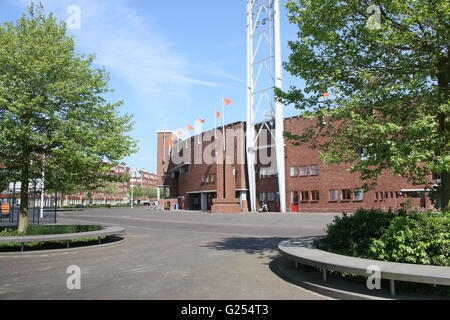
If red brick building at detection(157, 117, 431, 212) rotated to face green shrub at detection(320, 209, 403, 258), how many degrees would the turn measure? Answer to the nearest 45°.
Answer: approximately 45° to its left

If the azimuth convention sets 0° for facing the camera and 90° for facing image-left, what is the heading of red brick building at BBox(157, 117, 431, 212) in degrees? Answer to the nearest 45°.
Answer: approximately 45°

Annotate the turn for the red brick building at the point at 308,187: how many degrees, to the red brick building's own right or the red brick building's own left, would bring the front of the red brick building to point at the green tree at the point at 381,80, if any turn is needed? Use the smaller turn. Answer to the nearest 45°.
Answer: approximately 45° to the red brick building's own left
